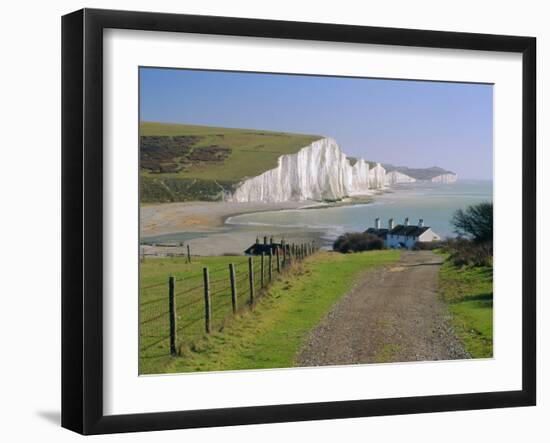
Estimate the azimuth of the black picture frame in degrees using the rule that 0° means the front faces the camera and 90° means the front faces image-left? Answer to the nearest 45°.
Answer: approximately 315°
